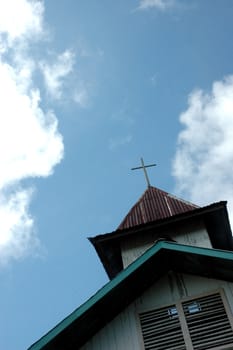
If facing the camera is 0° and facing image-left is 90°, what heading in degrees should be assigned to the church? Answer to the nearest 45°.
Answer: approximately 0°
